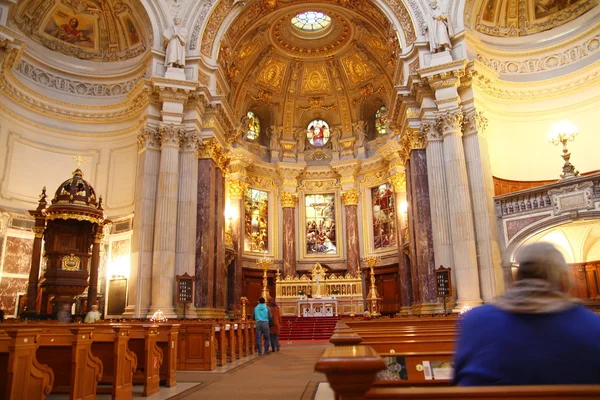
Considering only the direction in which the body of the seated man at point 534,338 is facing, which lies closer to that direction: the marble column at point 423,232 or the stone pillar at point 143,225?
the marble column

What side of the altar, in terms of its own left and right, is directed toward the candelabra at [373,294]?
left

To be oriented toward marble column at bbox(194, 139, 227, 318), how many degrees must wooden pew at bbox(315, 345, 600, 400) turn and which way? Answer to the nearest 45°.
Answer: approximately 45° to its left

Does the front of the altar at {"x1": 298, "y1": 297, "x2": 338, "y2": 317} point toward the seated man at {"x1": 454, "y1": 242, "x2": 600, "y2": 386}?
yes

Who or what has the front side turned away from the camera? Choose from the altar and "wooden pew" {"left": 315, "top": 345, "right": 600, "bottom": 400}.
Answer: the wooden pew

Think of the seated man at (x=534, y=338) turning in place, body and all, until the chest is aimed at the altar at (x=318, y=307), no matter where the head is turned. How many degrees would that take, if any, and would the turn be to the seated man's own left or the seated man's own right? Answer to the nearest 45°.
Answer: approximately 45° to the seated man's own left

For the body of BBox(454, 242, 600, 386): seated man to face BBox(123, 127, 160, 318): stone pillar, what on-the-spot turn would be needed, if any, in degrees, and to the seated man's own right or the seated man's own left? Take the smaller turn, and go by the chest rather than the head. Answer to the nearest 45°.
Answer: approximately 45° to the seated man's own left

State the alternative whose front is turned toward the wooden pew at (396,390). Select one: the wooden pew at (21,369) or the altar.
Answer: the altar

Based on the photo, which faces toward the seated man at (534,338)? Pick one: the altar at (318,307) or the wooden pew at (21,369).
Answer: the altar

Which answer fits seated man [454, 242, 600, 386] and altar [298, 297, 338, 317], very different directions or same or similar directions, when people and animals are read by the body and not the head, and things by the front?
very different directions

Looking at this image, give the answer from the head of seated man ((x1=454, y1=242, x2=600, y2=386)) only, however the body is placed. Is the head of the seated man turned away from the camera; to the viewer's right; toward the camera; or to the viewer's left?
away from the camera

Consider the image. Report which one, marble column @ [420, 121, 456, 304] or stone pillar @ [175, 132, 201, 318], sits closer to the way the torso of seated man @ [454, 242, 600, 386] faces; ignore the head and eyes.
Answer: the marble column

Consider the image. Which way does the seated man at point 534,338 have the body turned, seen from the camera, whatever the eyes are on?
away from the camera

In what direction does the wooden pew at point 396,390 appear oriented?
away from the camera
